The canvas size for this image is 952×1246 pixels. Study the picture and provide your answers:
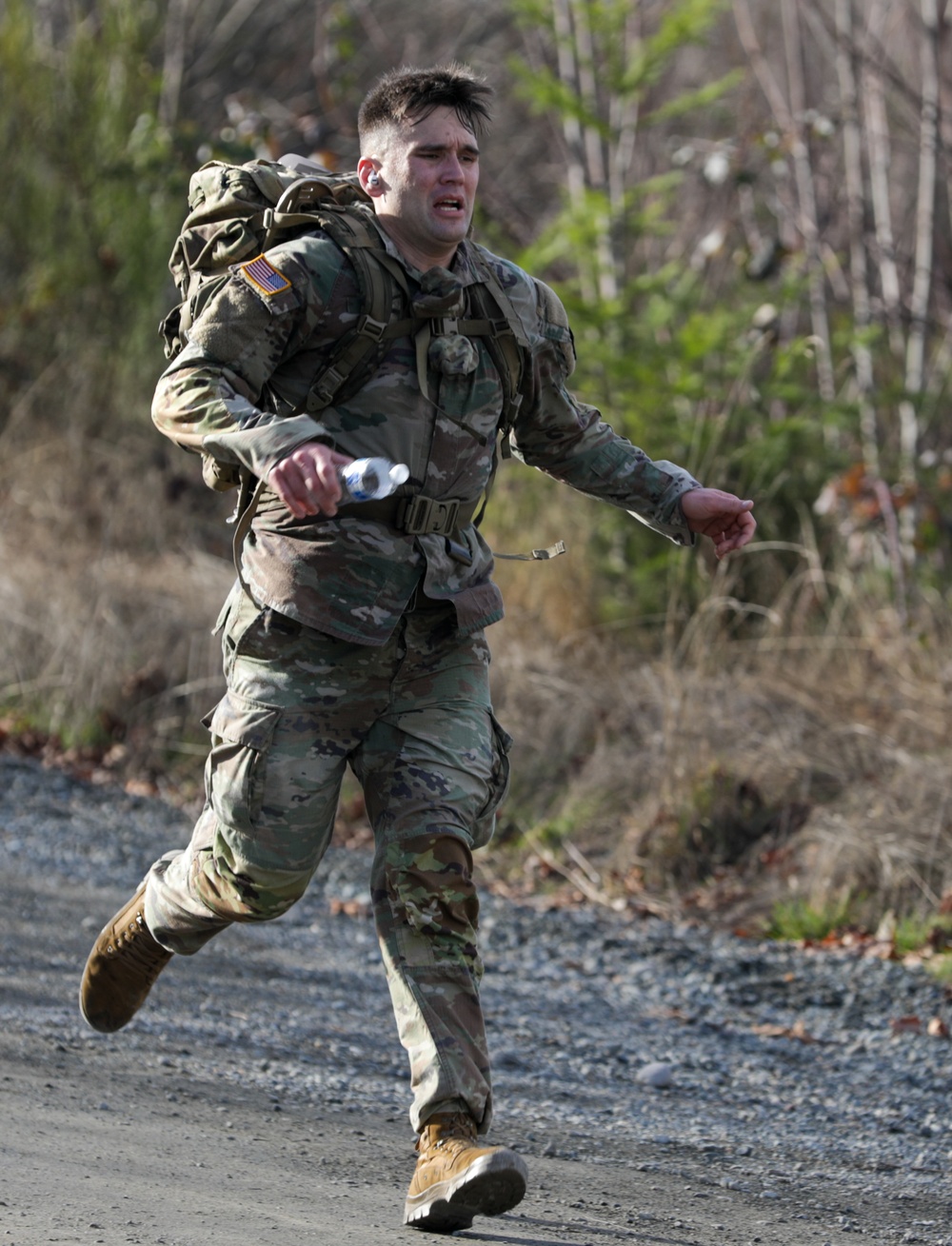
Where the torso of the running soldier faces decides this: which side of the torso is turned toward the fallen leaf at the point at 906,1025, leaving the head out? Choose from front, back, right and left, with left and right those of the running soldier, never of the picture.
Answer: left

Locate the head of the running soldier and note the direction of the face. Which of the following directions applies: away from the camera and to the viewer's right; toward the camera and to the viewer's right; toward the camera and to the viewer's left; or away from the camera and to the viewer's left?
toward the camera and to the viewer's right

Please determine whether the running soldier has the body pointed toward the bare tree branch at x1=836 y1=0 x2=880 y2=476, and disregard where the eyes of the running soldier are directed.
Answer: no

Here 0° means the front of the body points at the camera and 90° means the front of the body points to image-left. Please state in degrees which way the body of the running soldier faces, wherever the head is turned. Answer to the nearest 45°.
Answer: approximately 315°
